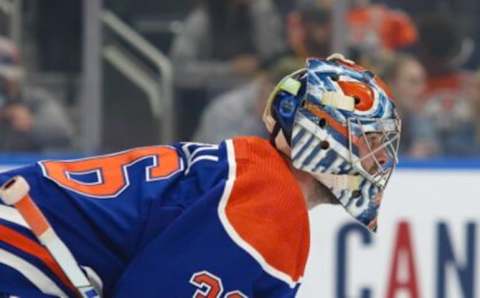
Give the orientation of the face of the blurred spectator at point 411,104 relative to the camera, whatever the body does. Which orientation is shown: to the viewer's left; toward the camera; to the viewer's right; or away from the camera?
toward the camera

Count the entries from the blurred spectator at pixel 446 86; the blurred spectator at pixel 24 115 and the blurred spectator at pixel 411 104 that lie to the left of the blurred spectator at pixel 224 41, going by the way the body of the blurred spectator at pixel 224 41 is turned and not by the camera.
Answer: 2

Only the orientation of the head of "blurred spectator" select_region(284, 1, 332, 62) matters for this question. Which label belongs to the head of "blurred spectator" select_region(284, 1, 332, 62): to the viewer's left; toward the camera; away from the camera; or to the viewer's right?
toward the camera

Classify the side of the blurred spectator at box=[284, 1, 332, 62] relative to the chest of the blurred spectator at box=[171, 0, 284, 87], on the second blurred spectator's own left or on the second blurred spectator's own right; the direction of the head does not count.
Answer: on the second blurred spectator's own left

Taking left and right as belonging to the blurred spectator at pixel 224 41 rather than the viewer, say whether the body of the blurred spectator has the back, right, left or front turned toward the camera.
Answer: front

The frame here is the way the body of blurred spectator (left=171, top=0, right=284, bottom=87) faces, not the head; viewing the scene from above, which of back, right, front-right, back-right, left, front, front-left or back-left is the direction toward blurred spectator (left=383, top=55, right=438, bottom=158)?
left

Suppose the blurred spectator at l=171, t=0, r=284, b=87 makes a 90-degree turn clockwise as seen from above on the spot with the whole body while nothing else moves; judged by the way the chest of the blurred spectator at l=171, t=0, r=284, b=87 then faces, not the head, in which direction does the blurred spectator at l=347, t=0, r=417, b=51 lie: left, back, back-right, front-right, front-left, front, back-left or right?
back

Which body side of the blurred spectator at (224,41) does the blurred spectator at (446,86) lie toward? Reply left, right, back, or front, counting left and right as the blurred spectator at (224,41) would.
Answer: left

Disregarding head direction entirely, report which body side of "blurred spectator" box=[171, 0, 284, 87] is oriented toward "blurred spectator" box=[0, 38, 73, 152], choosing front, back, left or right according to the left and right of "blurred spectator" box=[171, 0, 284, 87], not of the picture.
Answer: right
